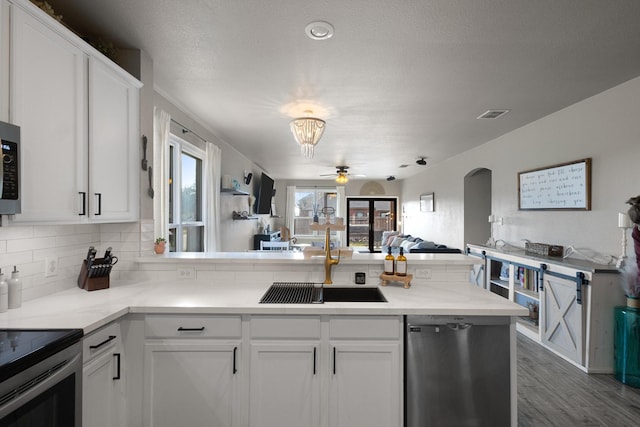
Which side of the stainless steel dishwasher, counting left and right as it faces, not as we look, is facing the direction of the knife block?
right

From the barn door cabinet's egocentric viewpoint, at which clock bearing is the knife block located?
The knife block is roughly at 12 o'clock from the barn door cabinet.

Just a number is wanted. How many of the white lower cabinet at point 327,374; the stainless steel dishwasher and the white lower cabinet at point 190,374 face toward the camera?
3

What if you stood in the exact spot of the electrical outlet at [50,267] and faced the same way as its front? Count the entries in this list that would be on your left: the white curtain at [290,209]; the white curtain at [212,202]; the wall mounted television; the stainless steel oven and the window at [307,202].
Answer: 4

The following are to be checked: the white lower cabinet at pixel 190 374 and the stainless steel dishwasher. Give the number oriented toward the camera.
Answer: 2

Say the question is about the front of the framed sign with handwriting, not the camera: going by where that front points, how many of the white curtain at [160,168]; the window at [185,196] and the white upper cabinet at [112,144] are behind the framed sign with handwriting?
0

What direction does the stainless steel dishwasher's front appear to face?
toward the camera

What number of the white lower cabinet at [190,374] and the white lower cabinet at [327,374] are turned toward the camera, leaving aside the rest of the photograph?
2

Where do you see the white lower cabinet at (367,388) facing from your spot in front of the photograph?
facing the viewer

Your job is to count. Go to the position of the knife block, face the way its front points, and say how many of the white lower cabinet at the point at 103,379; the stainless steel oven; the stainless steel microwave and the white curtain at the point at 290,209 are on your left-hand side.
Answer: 1

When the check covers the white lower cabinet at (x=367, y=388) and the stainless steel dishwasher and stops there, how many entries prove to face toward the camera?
2

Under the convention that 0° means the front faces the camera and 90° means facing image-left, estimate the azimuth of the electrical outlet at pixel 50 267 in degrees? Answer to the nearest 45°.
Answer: approximately 315°

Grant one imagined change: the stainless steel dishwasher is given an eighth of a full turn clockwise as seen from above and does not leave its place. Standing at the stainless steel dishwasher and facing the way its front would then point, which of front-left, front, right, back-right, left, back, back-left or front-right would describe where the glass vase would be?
back

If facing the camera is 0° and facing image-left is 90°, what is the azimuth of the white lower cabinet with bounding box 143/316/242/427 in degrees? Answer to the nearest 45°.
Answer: approximately 0°

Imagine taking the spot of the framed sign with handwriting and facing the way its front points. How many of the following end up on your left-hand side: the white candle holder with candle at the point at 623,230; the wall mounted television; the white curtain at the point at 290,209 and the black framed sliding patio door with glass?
1

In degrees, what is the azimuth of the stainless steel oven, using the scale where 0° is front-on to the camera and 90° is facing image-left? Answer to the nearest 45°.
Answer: approximately 315°

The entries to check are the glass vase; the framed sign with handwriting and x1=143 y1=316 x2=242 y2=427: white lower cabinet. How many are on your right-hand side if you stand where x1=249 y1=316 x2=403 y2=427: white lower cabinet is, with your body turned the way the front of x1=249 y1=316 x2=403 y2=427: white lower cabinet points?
1
